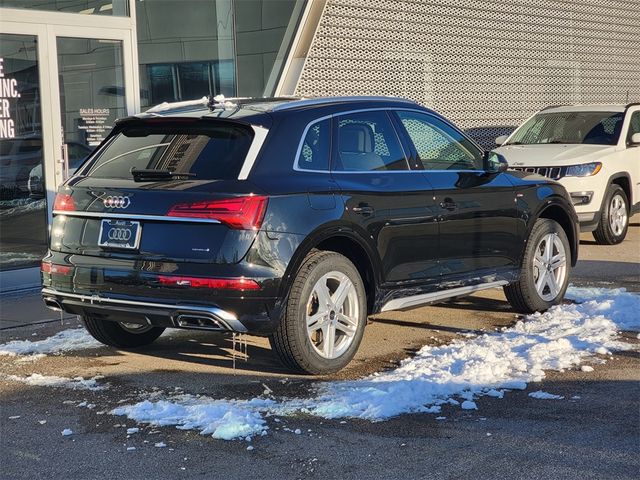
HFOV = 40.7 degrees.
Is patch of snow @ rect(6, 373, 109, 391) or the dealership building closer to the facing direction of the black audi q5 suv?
the dealership building

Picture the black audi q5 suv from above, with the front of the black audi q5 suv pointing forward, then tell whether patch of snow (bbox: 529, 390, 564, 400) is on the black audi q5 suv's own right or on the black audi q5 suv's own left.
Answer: on the black audi q5 suv's own right

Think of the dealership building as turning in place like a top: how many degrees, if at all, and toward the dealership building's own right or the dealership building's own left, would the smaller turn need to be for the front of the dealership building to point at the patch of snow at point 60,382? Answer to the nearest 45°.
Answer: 0° — it already faces it

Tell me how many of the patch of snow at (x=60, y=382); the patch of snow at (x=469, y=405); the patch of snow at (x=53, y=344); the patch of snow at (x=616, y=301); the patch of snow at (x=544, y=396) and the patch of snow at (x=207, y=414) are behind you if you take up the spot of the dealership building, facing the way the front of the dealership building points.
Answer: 0

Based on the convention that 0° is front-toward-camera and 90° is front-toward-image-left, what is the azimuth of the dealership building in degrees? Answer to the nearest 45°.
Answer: approximately 0°

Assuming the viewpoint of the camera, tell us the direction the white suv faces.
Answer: facing the viewer and to the left of the viewer

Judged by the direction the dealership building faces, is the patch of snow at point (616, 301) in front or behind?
in front

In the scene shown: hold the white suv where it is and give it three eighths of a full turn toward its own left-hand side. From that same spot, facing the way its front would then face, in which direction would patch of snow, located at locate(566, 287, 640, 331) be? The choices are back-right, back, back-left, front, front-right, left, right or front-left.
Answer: right

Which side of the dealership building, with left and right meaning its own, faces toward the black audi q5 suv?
front

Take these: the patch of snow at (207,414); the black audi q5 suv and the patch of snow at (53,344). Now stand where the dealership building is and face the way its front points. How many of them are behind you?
0

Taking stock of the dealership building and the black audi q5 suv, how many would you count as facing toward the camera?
1

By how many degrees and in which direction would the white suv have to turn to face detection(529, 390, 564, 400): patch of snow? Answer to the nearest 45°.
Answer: approximately 45° to its left

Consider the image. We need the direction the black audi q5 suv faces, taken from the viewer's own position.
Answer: facing away from the viewer and to the right of the viewer

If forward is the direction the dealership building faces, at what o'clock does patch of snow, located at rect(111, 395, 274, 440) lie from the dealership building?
The patch of snow is roughly at 12 o'clock from the dealership building.

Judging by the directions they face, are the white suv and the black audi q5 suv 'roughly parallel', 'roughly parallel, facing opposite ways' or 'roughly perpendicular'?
roughly parallel, facing opposite ways

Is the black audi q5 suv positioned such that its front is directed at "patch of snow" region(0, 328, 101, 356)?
no

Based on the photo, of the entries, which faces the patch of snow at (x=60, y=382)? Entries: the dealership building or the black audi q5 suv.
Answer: the dealership building

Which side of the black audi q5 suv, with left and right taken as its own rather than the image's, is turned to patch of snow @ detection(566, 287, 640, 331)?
front

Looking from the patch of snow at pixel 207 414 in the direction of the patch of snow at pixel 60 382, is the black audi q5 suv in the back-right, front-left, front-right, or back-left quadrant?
front-right

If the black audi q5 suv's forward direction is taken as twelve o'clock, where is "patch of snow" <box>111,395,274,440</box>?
The patch of snow is roughly at 5 o'clock from the black audi q5 suv.
